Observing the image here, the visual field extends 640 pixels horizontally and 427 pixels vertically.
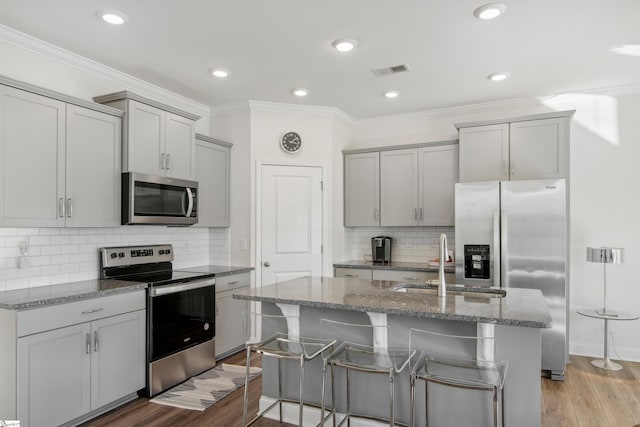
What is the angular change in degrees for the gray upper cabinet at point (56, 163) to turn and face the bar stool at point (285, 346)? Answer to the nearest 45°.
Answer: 0° — it already faces it

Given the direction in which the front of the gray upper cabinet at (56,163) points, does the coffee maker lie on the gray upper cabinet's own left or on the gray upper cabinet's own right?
on the gray upper cabinet's own left

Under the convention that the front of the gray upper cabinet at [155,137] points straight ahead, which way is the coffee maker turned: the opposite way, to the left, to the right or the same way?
to the right

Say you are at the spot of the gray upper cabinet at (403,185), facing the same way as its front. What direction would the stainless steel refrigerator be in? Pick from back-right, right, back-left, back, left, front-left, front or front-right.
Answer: left

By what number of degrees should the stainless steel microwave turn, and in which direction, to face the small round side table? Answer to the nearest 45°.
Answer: approximately 45° to its left

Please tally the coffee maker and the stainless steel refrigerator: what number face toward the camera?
2

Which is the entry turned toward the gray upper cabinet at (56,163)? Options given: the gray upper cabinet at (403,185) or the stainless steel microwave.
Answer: the gray upper cabinet at (403,185)

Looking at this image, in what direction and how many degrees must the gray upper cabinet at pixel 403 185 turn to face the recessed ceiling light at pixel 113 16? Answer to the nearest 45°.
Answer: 0° — it already faces it

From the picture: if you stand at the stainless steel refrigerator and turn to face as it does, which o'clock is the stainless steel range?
The stainless steel range is roughly at 2 o'clock from the stainless steel refrigerator.
